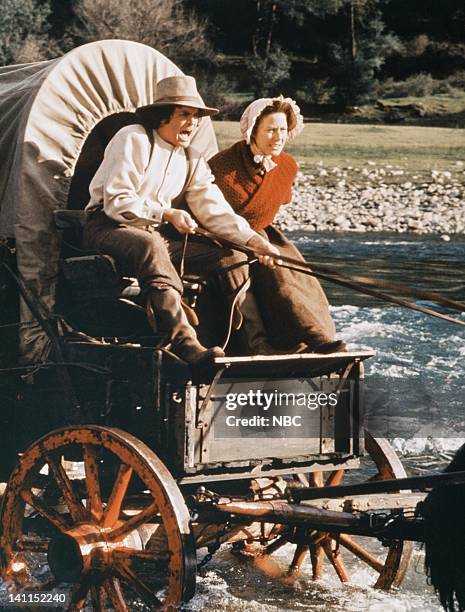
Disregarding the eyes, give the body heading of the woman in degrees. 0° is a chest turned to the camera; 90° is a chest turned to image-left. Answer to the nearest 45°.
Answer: approximately 315°

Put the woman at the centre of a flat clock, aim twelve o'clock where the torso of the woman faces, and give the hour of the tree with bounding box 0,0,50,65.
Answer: The tree is roughly at 7 o'clock from the woman.

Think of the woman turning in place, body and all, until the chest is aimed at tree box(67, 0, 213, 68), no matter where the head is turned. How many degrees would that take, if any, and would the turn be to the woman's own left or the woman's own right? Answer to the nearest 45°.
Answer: approximately 135° to the woman's own left

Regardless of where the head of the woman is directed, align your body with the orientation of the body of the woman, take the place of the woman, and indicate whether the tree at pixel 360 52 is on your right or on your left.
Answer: on your left
